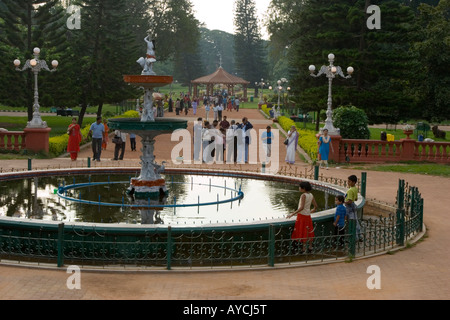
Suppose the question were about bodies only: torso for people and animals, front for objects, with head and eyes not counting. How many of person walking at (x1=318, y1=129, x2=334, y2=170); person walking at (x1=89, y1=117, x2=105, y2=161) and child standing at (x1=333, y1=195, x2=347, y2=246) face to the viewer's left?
1

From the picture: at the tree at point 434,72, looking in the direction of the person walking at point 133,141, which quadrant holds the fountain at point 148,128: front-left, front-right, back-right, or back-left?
front-left

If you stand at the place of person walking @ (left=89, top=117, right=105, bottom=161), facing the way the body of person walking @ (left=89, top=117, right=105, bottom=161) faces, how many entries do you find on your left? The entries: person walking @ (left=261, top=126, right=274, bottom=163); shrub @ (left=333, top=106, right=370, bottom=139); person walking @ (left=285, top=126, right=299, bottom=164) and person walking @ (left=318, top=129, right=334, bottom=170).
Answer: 4

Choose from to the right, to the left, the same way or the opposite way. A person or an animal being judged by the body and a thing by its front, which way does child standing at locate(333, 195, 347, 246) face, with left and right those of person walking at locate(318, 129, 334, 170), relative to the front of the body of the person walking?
to the right

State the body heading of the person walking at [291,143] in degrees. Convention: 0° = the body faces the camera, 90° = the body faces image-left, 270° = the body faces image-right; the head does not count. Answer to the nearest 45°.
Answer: approximately 45°

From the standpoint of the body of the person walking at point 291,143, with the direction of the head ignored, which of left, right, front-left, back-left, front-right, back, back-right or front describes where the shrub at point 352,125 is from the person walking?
back

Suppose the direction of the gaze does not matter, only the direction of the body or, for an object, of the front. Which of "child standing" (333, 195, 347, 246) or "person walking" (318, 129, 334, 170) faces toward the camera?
the person walking

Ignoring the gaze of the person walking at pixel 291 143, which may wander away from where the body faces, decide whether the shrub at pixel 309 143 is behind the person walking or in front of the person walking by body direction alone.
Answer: behind

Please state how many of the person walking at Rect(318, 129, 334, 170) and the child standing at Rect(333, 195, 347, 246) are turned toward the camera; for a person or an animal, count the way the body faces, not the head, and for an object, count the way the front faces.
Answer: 1

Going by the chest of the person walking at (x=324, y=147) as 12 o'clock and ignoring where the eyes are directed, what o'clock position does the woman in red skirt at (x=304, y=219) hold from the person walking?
The woman in red skirt is roughly at 12 o'clock from the person walking.

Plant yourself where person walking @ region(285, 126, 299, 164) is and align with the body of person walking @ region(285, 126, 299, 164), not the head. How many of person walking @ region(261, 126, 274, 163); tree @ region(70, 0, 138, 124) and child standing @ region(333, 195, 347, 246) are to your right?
2

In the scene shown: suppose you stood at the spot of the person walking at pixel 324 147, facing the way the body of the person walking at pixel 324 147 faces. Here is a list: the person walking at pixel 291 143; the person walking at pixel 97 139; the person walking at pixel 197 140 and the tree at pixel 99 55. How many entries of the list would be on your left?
0

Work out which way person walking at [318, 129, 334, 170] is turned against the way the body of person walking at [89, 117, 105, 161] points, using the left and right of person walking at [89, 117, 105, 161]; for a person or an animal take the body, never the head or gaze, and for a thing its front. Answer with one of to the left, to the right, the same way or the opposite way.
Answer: the same way

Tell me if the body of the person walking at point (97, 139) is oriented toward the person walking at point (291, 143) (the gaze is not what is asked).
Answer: no

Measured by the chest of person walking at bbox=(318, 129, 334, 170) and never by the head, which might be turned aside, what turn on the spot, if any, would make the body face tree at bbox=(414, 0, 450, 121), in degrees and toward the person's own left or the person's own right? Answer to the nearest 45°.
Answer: approximately 135° to the person's own left

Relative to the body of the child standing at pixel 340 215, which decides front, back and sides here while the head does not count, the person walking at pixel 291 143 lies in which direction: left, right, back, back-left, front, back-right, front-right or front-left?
right

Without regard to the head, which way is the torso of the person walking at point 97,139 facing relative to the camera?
toward the camera

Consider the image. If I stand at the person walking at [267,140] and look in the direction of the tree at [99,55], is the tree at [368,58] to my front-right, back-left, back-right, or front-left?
front-right
